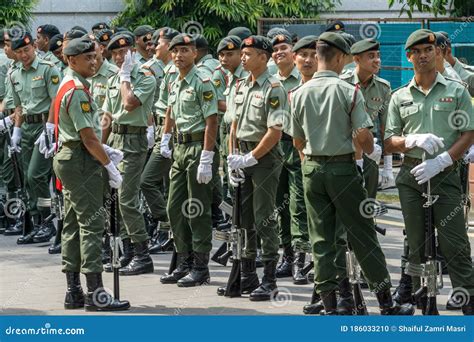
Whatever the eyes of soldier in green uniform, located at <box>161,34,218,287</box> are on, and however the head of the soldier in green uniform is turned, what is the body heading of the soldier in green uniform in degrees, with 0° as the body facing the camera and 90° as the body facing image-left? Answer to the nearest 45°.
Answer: approximately 45°

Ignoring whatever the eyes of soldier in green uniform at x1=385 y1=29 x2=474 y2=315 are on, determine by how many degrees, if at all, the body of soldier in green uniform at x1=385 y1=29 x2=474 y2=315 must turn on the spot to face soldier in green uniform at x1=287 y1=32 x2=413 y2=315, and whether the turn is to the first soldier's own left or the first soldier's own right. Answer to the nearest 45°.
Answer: approximately 45° to the first soldier's own right

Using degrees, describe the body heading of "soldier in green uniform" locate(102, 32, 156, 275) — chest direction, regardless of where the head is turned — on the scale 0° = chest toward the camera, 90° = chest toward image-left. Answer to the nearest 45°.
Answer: approximately 45°

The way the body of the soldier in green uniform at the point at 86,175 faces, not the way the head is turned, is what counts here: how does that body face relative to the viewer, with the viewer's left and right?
facing to the right of the viewer

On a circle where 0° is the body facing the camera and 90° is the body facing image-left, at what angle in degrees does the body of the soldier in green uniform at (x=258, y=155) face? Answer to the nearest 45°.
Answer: approximately 45°

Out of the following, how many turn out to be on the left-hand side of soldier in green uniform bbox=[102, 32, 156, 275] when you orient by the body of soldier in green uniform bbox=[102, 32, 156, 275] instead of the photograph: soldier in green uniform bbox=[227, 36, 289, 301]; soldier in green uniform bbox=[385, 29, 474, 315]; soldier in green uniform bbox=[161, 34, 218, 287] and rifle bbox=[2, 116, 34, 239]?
3
